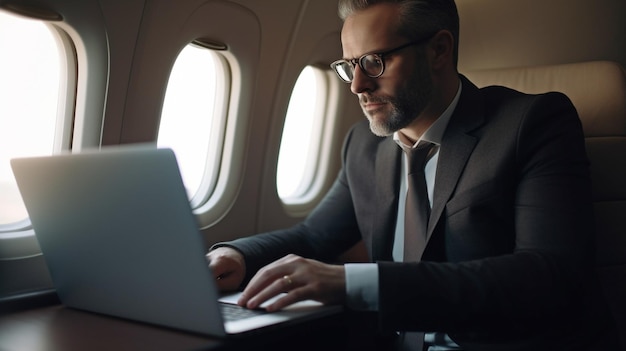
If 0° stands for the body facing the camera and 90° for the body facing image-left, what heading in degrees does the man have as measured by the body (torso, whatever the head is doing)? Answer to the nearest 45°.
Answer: approximately 45°

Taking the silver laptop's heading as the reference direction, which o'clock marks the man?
The man is roughly at 1 o'clock from the silver laptop.

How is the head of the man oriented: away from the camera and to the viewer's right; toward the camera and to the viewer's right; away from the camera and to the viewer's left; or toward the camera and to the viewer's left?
toward the camera and to the viewer's left

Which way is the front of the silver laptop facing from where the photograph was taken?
facing away from the viewer and to the right of the viewer

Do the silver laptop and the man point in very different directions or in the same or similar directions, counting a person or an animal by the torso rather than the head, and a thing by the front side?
very different directions

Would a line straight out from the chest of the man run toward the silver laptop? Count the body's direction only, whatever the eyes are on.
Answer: yes
